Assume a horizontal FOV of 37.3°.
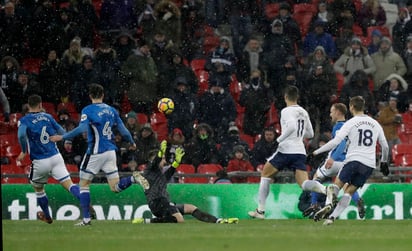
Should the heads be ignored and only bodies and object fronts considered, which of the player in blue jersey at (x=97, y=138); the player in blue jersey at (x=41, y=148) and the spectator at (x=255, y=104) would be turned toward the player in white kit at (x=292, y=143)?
the spectator

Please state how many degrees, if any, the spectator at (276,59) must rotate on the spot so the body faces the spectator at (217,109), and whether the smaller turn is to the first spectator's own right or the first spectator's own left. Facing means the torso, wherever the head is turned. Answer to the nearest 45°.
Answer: approximately 45° to the first spectator's own right

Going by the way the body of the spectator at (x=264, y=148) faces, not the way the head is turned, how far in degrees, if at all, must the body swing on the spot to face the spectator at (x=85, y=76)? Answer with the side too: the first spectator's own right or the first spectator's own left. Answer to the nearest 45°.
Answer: approximately 90° to the first spectator's own right

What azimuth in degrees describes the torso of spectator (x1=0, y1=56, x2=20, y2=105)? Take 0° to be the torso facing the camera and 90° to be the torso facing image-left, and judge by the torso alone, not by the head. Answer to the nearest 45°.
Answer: approximately 0°

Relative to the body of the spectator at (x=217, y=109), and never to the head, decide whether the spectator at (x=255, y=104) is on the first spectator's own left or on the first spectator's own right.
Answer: on the first spectator's own left

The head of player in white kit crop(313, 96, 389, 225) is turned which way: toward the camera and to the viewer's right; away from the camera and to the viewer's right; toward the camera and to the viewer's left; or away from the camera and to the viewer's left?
away from the camera and to the viewer's left

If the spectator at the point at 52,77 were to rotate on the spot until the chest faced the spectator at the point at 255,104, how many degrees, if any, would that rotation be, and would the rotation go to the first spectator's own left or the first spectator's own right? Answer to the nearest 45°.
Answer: approximately 90° to the first spectator's own left

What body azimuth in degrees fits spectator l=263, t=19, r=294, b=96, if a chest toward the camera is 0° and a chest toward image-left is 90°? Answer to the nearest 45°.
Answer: approximately 0°
